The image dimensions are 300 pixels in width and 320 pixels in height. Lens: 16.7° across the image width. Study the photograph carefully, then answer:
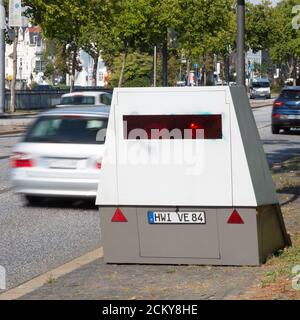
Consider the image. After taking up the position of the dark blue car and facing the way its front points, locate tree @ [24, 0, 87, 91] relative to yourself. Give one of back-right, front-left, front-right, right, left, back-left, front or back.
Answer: front-left

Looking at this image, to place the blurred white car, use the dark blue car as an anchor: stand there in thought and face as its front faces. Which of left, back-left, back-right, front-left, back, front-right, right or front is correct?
back

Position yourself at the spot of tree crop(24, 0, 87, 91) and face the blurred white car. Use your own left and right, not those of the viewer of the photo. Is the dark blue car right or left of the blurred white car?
left

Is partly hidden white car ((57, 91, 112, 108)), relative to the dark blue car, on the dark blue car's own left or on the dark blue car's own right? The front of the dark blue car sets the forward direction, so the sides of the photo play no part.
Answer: on the dark blue car's own left

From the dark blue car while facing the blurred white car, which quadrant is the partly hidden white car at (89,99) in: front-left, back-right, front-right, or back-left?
front-right

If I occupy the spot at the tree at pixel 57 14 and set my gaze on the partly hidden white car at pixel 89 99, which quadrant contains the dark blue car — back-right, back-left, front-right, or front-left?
front-left

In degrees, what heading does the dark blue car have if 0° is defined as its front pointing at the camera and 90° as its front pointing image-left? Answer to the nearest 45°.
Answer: approximately 180°
